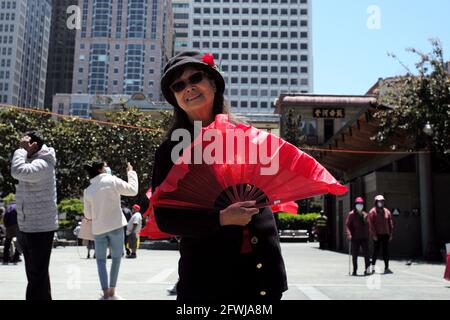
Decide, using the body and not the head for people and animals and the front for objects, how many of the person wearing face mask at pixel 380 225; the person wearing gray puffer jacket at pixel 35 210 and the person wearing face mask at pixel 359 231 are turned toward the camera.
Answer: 2

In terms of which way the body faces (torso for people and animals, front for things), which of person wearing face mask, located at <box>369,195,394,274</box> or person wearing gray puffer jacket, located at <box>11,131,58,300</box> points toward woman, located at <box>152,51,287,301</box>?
person wearing face mask, located at <box>369,195,394,274</box>

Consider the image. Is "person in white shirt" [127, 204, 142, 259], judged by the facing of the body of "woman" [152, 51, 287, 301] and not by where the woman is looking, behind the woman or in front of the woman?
behind

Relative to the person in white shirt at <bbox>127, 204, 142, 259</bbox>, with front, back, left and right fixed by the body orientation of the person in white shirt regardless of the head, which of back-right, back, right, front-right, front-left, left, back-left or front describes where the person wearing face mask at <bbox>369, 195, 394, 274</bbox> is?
back-left

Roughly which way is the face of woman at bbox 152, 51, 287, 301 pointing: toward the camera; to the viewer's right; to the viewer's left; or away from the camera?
toward the camera

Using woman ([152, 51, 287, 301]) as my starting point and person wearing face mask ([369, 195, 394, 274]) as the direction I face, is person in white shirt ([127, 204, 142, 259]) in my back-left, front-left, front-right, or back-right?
front-left

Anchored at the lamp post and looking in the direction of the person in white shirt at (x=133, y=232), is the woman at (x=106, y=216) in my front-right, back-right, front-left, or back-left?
front-left

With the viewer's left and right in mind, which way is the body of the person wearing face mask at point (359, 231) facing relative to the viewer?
facing the viewer

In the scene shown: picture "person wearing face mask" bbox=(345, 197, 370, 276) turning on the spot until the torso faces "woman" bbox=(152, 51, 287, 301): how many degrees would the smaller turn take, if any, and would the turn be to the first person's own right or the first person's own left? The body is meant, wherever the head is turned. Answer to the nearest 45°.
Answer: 0° — they already face them
